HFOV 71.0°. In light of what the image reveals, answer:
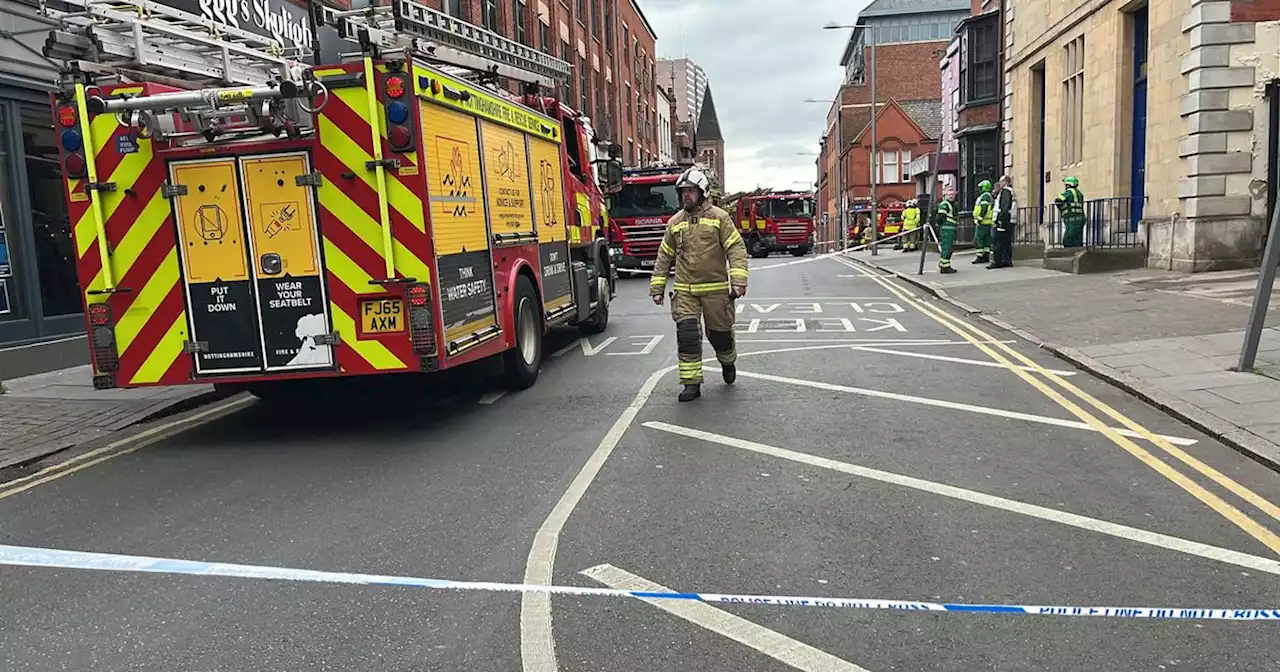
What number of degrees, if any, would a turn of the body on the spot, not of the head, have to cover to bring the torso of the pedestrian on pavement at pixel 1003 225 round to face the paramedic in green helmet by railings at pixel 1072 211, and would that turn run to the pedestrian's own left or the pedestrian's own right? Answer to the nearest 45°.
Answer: approximately 135° to the pedestrian's own left

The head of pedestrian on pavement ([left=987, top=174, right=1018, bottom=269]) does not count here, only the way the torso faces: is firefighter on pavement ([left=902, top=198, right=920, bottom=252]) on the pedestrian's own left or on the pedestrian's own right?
on the pedestrian's own right

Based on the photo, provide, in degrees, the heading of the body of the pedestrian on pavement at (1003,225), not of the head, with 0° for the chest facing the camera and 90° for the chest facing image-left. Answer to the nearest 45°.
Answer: approximately 90°

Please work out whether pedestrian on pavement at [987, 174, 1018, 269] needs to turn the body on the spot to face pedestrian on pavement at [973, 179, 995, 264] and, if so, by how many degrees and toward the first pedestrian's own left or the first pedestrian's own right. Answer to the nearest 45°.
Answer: approximately 90° to the first pedestrian's own right

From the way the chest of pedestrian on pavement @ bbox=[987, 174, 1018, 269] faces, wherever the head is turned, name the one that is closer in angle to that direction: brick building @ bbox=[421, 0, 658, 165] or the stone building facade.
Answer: the brick building
